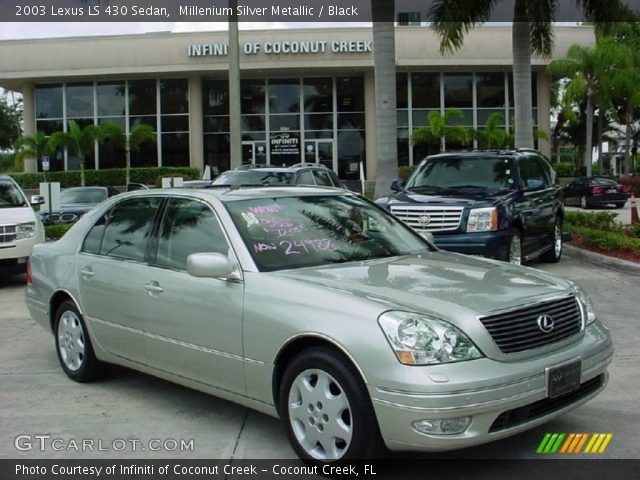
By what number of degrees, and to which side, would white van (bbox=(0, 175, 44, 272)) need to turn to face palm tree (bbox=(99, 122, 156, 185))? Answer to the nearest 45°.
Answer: approximately 180°

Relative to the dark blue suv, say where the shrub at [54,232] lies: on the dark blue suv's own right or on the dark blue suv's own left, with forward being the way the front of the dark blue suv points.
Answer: on the dark blue suv's own right

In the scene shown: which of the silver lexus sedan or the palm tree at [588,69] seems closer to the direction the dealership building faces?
the silver lexus sedan

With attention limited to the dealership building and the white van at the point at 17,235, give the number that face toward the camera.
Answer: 2

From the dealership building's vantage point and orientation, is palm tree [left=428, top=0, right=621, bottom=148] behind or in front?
in front

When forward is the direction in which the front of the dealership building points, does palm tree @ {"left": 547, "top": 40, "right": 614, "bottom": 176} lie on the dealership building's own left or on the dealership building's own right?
on the dealership building's own left

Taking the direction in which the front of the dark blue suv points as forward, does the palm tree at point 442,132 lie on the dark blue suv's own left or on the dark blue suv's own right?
on the dark blue suv's own right

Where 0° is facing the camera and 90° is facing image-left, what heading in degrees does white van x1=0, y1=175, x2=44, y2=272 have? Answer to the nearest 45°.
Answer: approximately 0°

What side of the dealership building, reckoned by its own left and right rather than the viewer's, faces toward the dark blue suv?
front

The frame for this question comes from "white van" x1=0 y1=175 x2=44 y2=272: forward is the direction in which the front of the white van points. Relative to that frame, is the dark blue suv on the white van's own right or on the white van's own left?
on the white van's own left

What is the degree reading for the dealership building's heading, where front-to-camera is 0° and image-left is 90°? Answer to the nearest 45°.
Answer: approximately 0°

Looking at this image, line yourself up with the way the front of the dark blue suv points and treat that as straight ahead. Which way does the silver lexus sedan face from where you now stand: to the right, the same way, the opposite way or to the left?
to the left
